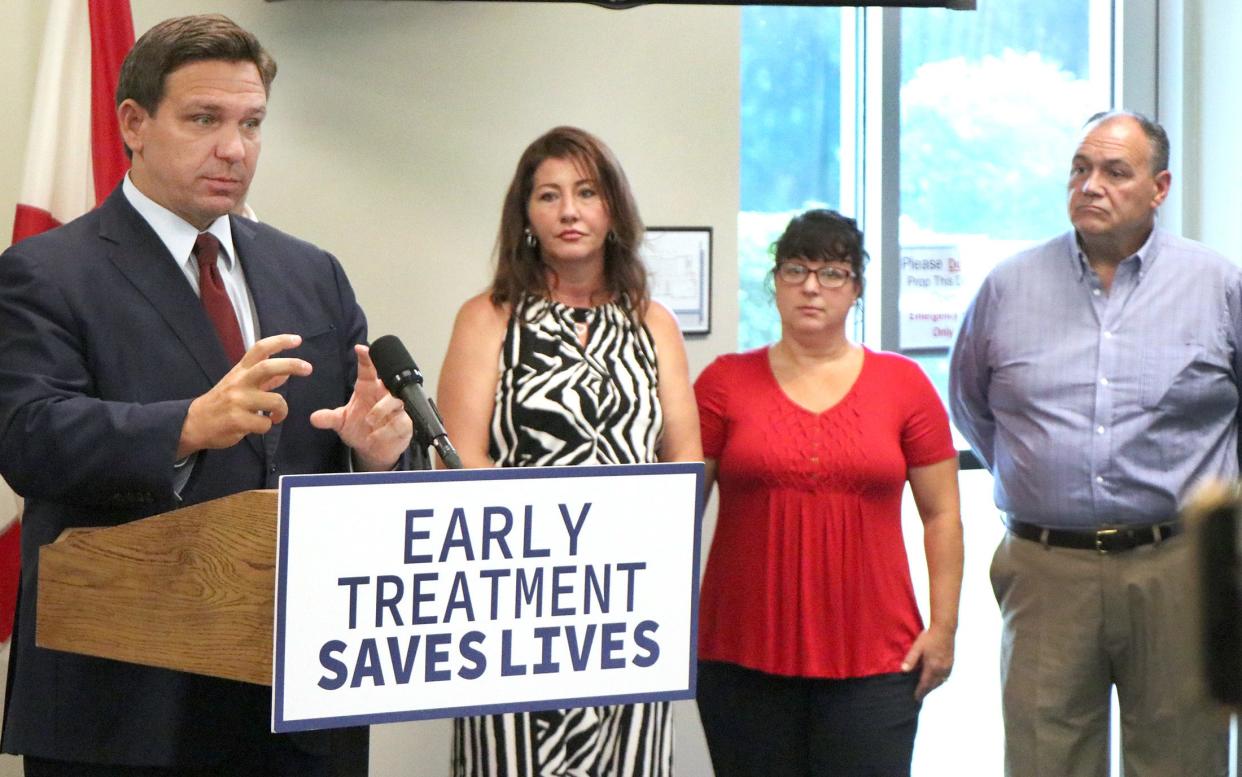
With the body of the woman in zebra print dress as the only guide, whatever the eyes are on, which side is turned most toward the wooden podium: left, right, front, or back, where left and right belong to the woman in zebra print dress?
front

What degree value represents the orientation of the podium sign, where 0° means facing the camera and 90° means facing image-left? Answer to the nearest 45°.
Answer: approximately 315°

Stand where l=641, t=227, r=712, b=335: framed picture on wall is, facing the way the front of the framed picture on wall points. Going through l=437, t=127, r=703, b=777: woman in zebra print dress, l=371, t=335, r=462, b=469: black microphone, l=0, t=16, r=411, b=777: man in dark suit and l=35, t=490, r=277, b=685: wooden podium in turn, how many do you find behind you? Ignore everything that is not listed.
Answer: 0

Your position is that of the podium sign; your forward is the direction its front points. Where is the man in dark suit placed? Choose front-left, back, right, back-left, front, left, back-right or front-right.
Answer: back

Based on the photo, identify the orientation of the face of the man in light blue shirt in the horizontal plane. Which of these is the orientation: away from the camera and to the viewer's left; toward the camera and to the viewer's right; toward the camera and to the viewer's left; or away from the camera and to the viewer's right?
toward the camera and to the viewer's left

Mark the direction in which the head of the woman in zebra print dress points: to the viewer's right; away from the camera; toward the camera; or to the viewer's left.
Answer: toward the camera

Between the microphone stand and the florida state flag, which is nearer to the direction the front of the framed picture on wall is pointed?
the microphone stand

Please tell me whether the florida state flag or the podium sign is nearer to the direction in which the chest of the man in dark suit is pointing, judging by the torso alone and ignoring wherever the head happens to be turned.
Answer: the podium sign

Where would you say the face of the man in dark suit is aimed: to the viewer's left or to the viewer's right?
to the viewer's right

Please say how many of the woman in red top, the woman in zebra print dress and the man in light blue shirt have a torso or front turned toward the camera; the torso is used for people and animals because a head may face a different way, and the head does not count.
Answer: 3

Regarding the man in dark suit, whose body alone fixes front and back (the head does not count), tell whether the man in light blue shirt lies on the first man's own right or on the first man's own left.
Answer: on the first man's own left

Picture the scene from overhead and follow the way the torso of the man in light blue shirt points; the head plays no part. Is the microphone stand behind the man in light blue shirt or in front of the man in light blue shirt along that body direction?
in front

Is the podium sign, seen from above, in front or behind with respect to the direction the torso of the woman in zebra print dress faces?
in front

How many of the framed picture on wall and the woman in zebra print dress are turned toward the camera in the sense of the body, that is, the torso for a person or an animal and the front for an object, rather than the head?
2

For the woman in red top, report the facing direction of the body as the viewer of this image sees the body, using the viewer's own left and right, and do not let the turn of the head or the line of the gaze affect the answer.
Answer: facing the viewer

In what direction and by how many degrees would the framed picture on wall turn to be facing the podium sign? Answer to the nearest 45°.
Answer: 0° — it already faces it

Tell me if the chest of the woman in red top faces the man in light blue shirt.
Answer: no

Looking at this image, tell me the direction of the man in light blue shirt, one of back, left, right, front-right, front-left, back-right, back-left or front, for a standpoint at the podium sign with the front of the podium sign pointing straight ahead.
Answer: left

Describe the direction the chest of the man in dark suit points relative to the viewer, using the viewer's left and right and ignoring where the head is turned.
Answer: facing the viewer and to the right of the viewer

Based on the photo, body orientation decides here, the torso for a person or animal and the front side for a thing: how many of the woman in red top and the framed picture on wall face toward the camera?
2

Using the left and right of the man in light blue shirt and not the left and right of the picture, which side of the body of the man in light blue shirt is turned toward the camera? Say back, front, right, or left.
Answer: front
